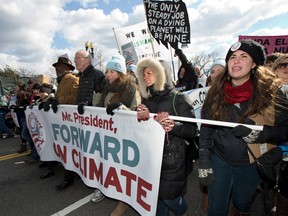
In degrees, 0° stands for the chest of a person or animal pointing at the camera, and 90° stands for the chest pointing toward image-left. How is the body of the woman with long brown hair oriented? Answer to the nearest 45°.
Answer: approximately 45°
